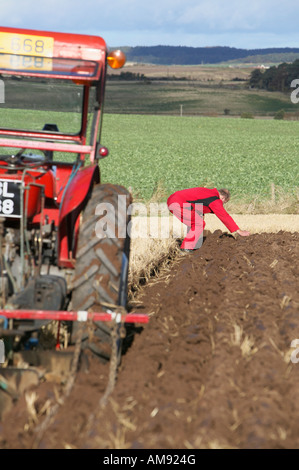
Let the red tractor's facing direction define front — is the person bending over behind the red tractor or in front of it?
in front

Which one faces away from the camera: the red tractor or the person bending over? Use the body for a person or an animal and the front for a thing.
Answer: the red tractor

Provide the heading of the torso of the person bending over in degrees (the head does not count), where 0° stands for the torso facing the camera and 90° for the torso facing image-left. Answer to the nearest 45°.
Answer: approximately 270°

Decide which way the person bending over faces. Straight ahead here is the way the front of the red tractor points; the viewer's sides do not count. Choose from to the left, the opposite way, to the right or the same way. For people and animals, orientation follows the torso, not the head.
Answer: to the right

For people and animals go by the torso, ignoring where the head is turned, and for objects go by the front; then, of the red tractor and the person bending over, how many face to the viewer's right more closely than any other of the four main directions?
1

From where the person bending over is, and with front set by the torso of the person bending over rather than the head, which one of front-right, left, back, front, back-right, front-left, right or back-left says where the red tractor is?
right

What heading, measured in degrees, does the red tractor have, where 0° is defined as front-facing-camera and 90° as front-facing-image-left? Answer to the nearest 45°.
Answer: approximately 180°
